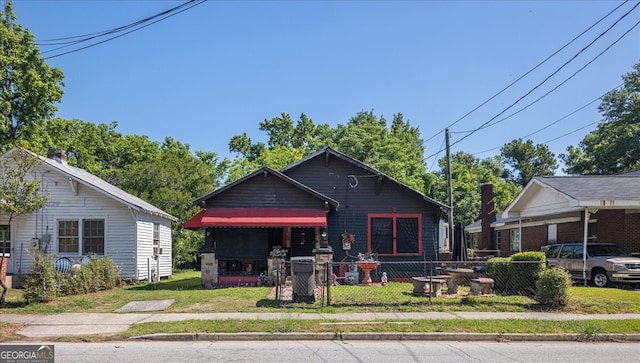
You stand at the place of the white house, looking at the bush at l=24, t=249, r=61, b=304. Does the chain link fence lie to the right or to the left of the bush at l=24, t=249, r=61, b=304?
left

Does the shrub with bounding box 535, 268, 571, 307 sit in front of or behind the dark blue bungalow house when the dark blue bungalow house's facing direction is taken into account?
in front

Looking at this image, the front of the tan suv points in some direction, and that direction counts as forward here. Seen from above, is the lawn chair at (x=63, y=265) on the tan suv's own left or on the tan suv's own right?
on the tan suv's own right

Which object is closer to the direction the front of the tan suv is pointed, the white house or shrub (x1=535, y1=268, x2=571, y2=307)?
the shrub

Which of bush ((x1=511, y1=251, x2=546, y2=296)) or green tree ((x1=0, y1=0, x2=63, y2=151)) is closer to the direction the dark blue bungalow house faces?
the bush

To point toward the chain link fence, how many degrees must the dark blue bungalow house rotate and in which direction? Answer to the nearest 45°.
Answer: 0° — it already faces it

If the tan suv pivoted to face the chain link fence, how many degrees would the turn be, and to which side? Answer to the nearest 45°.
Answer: approximately 90° to its right

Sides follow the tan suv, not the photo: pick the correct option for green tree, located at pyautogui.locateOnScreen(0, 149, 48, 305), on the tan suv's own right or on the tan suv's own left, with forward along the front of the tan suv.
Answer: on the tan suv's own right

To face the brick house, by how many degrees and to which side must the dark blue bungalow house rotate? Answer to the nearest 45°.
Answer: approximately 90° to its left
